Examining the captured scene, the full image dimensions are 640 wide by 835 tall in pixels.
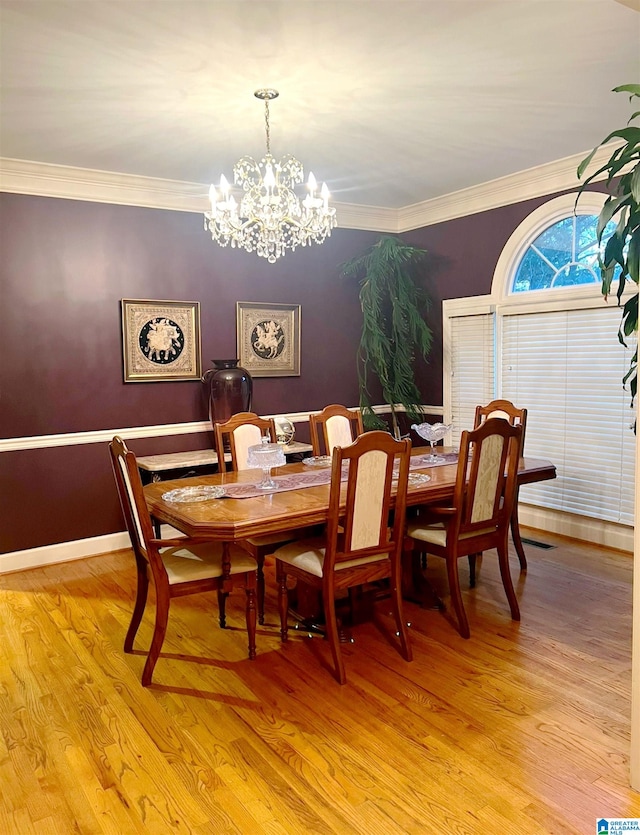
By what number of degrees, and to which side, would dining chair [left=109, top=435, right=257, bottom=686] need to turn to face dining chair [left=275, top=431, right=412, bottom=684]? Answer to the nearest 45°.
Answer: approximately 45° to its right

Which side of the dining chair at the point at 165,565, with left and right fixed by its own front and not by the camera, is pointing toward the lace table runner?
front

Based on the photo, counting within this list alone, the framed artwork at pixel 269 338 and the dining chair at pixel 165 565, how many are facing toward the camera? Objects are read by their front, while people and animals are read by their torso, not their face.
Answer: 1

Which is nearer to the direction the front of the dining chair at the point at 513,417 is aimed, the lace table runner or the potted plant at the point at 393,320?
the lace table runner

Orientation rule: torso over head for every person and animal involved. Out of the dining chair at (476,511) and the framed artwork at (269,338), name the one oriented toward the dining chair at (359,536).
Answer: the framed artwork

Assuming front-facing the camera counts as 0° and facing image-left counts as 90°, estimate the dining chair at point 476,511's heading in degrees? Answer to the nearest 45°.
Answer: approximately 135°

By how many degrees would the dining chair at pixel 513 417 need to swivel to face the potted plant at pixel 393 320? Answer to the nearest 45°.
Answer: approximately 90° to its right

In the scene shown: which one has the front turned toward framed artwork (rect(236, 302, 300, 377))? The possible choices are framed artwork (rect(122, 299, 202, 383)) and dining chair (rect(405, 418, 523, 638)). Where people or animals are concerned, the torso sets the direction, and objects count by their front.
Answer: the dining chair

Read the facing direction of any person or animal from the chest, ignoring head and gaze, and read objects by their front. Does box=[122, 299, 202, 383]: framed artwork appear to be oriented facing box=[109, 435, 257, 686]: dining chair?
yes

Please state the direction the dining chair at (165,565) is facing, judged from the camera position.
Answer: facing away from the viewer and to the right of the viewer

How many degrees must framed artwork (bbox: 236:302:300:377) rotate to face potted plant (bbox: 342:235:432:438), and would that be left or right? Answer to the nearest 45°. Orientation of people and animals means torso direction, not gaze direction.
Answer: approximately 90° to its left

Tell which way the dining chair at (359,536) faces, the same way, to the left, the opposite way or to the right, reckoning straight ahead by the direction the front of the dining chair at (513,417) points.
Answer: to the right

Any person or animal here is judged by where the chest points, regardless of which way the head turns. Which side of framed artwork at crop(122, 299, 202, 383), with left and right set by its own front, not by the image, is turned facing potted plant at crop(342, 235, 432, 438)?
left

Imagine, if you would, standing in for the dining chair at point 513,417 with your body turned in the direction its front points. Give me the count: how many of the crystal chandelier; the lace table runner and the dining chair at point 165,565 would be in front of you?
3

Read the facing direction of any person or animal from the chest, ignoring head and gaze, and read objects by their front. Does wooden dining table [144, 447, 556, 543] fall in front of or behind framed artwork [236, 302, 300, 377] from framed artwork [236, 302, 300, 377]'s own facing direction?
in front

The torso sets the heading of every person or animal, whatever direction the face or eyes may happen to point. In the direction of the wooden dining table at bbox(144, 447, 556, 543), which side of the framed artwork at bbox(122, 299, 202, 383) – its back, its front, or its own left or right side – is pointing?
front
